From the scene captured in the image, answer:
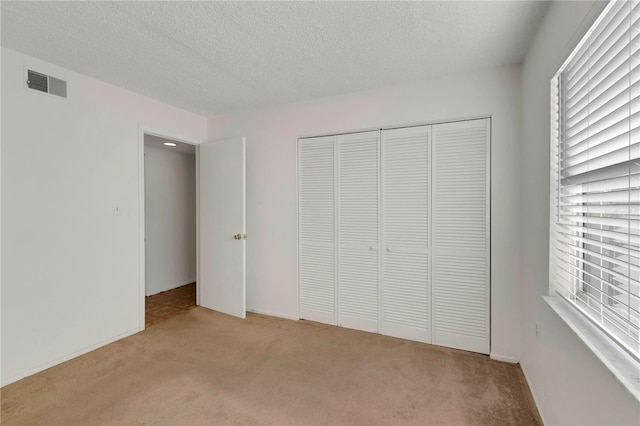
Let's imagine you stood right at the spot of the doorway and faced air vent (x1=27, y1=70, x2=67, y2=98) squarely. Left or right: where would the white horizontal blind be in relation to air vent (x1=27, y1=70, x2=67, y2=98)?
left

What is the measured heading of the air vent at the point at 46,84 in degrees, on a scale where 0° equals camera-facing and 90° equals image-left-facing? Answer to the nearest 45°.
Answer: approximately 315°

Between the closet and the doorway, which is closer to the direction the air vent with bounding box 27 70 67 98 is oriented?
the closet

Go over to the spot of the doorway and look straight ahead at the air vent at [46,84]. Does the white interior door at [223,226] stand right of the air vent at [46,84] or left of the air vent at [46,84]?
left

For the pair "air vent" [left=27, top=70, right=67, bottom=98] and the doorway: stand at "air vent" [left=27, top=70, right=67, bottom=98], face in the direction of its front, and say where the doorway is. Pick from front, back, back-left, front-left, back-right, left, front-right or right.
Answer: left

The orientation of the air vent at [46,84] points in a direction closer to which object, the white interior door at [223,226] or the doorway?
the white interior door

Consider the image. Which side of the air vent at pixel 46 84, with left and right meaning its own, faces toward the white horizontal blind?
front

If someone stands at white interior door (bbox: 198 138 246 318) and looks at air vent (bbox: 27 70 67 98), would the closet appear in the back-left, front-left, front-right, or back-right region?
back-left
